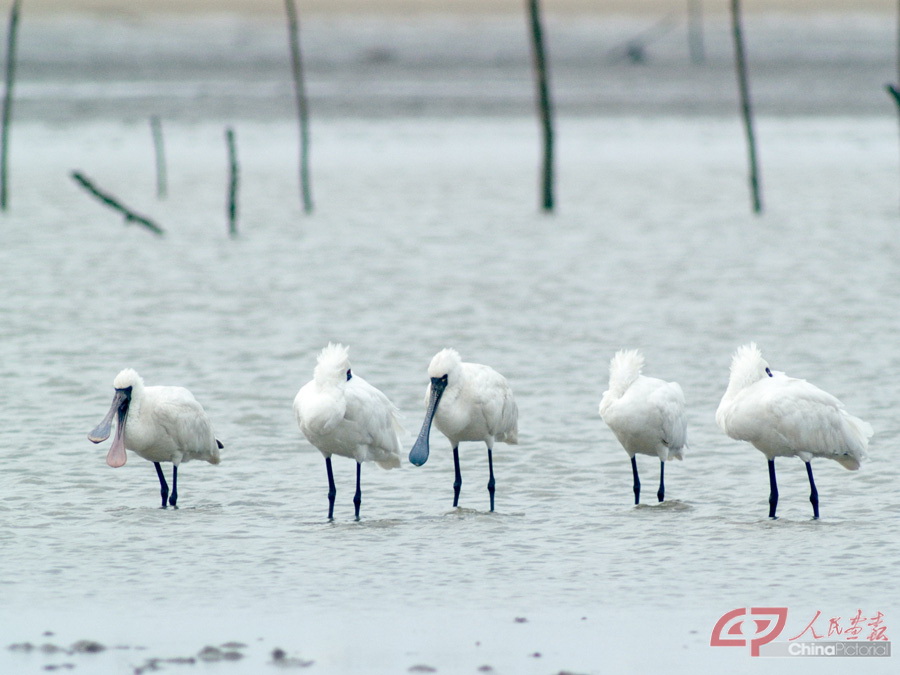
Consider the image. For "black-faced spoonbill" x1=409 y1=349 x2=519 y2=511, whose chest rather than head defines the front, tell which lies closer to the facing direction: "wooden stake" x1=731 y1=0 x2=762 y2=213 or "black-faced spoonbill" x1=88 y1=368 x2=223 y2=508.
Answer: the black-faced spoonbill

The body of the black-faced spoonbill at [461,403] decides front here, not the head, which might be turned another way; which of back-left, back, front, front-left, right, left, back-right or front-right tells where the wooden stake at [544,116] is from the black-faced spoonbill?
back-right

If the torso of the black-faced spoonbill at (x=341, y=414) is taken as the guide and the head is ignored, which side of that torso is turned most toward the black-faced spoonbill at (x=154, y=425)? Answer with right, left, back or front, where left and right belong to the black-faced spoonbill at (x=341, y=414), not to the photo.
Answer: right

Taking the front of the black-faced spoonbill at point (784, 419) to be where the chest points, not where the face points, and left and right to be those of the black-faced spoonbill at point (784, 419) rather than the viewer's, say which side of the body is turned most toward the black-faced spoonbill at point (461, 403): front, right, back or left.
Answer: front

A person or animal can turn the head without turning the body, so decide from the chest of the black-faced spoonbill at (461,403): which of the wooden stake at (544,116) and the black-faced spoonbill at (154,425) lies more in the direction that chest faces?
the black-faced spoonbill

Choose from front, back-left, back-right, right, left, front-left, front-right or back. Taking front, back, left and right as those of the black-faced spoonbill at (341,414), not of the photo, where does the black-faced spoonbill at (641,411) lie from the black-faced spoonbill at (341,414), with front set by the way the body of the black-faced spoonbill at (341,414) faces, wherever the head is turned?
back-left

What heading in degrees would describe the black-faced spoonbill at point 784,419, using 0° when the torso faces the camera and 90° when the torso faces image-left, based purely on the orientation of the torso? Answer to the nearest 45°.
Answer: approximately 90°

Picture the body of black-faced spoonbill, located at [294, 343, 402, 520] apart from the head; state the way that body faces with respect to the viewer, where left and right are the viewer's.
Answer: facing the viewer and to the left of the viewer

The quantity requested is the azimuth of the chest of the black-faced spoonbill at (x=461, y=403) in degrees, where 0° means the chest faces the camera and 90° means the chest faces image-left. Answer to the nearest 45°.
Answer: approximately 45°

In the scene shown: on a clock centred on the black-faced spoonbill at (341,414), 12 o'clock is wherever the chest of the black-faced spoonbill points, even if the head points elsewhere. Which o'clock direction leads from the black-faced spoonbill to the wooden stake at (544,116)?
The wooden stake is roughly at 5 o'clock from the black-faced spoonbill.

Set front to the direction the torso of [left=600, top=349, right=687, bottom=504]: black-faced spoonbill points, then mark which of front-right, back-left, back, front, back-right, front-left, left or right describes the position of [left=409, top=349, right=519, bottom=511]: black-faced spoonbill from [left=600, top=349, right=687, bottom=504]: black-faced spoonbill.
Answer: front-right

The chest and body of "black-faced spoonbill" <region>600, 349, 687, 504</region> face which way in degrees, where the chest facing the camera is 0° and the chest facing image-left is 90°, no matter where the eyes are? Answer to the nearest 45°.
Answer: approximately 45°

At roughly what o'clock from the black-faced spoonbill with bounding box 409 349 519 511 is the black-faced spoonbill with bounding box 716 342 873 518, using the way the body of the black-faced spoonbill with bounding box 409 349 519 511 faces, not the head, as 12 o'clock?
the black-faced spoonbill with bounding box 716 342 873 518 is roughly at 8 o'clock from the black-faced spoonbill with bounding box 409 349 519 511.

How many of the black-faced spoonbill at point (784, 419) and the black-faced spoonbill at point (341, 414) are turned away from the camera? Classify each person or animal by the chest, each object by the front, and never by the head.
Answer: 0

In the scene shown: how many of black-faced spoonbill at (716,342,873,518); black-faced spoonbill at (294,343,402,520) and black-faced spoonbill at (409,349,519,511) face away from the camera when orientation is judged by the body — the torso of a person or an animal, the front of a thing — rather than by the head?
0

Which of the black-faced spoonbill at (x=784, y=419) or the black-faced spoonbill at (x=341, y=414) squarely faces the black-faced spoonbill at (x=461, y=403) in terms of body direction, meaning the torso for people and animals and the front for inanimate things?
the black-faced spoonbill at (x=784, y=419)

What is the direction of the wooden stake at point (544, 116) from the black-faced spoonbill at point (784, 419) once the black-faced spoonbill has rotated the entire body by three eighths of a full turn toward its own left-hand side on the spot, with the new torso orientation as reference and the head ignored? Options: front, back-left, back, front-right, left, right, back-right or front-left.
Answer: back-left

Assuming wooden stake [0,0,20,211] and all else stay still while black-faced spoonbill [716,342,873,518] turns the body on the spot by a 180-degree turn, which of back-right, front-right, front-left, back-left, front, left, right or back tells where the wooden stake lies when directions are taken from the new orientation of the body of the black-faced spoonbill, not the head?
back-left

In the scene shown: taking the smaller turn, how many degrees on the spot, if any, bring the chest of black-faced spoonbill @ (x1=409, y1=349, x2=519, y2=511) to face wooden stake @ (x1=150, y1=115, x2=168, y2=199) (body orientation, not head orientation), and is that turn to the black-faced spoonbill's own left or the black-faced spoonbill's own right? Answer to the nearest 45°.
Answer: approximately 135° to the black-faced spoonbill's own right
